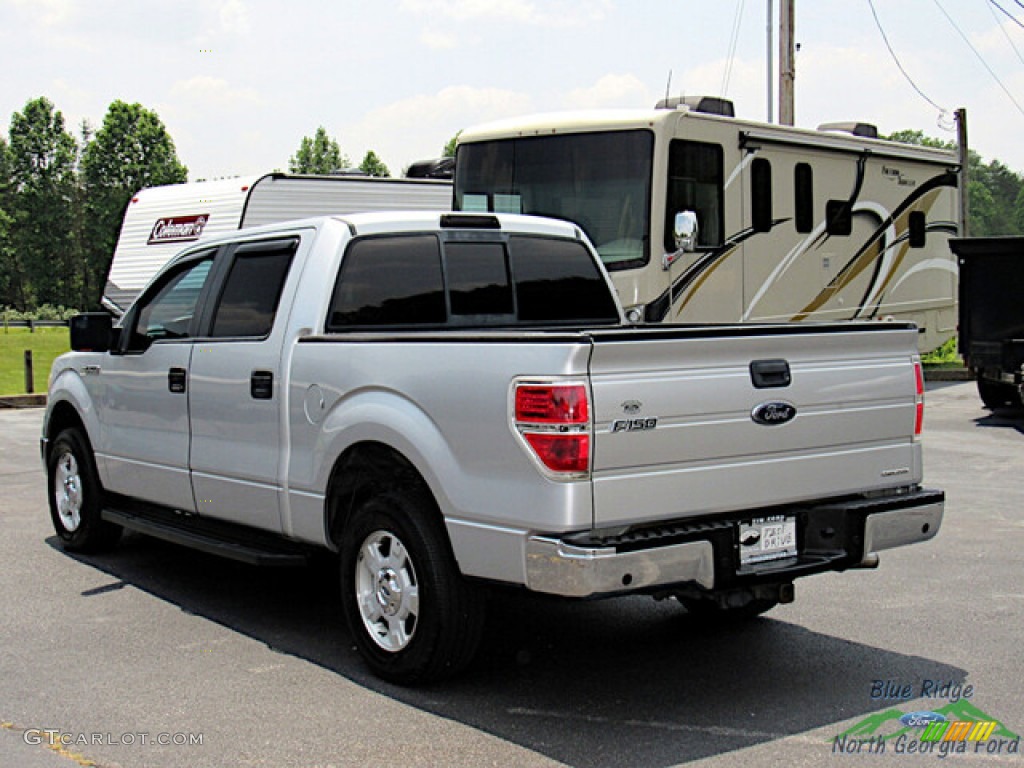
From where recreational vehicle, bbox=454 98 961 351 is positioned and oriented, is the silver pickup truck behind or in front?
in front

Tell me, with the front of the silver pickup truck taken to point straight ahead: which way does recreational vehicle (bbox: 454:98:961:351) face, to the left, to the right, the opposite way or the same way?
to the left

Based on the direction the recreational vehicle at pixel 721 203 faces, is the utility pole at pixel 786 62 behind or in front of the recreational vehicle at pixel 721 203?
behind

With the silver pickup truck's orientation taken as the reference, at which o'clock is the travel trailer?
The travel trailer is roughly at 1 o'clock from the silver pickup truck.

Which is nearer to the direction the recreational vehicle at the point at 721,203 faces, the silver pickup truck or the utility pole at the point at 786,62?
the silver pickup truck

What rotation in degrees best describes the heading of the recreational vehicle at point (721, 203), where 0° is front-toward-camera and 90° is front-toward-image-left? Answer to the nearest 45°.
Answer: approximately 45°

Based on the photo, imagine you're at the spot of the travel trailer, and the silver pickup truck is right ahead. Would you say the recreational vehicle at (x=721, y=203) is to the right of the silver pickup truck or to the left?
left

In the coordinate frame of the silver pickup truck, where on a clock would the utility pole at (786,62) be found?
The utility pole is roughly at 2 o'clock from the silver pickup truck.

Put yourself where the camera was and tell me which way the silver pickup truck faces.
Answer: facing away from the viewer and to the left of the viewer
